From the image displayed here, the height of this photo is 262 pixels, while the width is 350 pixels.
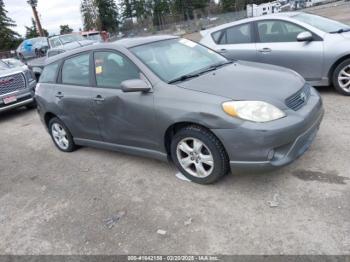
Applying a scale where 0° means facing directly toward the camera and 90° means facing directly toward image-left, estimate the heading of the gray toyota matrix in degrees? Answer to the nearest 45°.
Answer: approximately 315°

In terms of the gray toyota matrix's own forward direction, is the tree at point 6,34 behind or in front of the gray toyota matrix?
behind

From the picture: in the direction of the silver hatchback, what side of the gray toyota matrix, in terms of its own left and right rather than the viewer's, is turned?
left
